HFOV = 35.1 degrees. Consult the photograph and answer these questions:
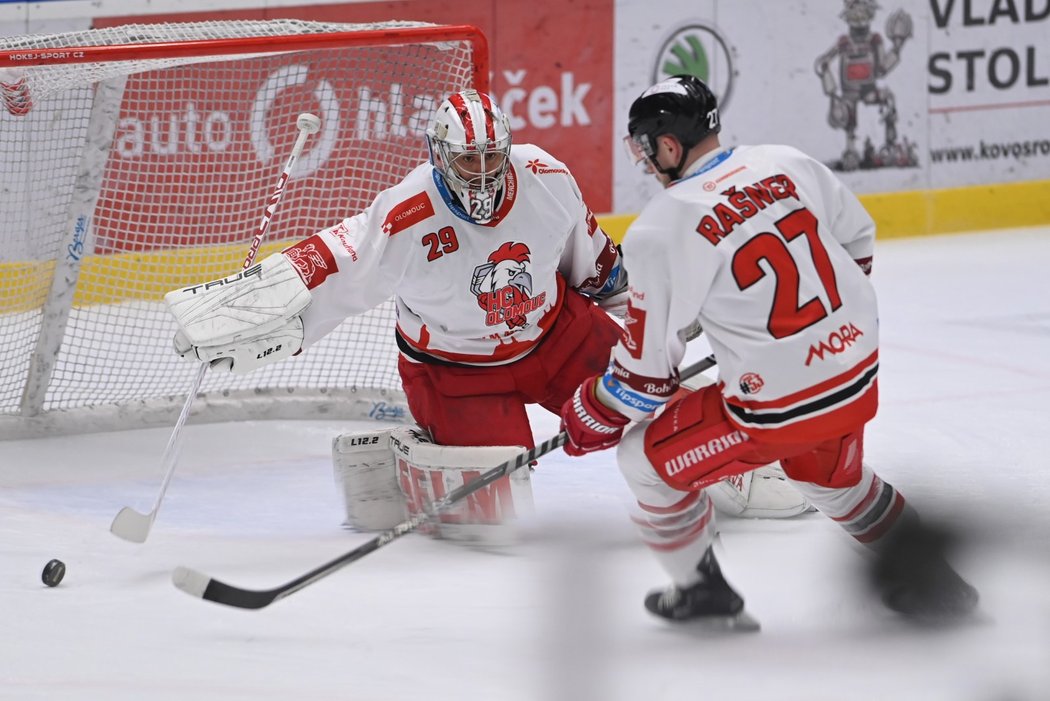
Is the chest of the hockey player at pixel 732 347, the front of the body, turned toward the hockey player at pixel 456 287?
yes

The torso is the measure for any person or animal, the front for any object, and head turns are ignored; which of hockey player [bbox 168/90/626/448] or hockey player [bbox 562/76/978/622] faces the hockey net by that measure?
hockey player [bbox 562/76/978/622]

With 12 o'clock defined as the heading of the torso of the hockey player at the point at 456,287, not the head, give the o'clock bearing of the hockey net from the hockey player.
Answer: The hockey net is roughly at 5 o'clock from the hockey player.

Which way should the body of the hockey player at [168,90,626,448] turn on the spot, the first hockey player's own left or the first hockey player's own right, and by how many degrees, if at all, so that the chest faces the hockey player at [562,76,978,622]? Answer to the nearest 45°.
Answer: approximately 45° to the first hockey player's own left

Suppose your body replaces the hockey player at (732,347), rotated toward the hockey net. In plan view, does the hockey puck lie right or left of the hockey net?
left

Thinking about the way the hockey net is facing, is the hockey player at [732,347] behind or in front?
in front

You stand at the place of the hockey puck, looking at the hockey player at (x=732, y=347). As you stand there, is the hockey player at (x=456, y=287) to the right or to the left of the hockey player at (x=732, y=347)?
left

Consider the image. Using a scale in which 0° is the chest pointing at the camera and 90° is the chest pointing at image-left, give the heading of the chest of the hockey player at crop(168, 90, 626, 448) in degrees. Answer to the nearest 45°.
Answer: approximately 0°

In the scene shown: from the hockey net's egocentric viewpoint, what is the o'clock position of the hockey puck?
The hockey puck is roughly at 12 o'clock from the hockey net.

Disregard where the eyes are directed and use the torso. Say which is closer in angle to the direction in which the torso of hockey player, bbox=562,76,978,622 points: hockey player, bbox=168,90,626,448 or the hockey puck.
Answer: the hockey player

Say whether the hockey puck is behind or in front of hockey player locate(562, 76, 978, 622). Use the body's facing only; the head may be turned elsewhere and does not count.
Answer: in front

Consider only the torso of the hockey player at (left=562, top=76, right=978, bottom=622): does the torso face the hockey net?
yes

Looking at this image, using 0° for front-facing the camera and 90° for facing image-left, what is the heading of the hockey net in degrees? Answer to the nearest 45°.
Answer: approximately 0°
